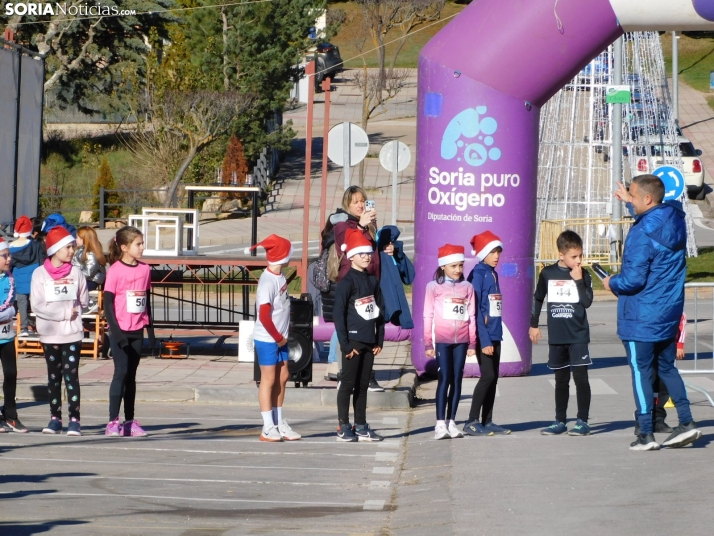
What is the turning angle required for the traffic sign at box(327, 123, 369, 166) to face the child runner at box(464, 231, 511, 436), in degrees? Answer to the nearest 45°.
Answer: approximately 180°

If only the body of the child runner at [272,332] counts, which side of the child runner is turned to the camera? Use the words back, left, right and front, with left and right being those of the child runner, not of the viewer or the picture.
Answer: right

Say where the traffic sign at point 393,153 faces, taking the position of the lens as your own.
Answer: facing away from the viewer

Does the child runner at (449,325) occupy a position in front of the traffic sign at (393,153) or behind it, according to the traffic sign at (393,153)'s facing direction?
behind

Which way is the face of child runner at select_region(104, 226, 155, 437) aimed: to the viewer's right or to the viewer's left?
to the viewer's right

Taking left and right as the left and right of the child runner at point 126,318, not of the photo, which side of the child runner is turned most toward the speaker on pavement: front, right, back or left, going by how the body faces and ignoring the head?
left

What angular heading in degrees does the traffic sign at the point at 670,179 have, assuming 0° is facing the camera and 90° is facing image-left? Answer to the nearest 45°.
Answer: approximately 0°

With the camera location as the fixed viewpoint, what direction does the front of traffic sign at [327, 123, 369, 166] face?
facing away from the viewer

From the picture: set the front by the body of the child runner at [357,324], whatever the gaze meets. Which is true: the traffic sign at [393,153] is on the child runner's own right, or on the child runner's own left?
on the child runner's own left
